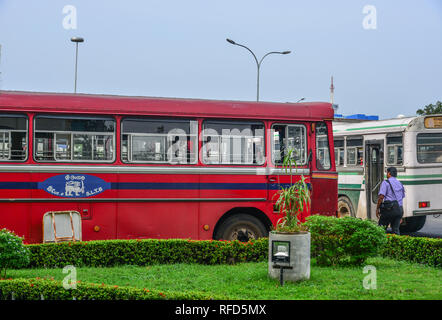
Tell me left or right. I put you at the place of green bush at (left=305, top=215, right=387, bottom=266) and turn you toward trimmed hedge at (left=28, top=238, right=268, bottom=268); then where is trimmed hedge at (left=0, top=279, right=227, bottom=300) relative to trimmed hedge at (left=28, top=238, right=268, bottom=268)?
left

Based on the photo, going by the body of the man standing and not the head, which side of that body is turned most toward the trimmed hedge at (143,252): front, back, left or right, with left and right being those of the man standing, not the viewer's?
left

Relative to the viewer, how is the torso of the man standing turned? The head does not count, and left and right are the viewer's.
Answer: facing away from the viewer and to the left of the viewer

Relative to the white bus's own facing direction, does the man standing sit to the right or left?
on its left

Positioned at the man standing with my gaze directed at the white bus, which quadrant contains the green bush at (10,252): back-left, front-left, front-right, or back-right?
back-left
